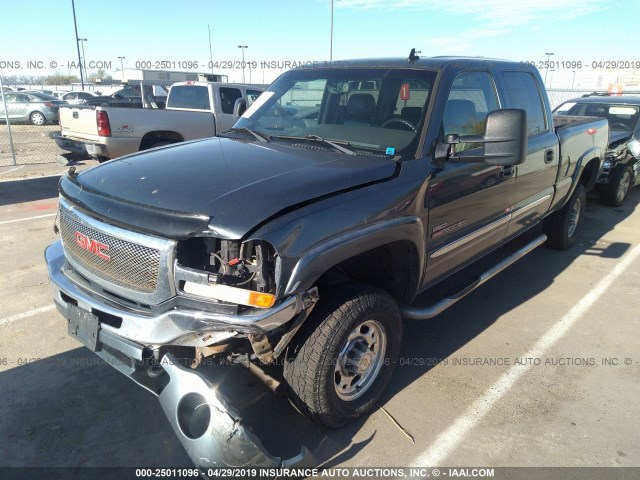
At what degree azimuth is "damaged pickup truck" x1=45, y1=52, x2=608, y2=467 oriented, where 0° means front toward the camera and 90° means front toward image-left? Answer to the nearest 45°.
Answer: approximately 45°

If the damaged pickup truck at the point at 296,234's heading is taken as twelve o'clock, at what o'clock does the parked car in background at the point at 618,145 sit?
The parked car in background is roughly at 6 o'clock from the damaged pickup truck.

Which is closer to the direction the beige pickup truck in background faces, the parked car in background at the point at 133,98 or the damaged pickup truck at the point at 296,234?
the parked car in background

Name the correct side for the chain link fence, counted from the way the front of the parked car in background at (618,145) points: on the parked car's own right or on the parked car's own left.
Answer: on the parked car's own right

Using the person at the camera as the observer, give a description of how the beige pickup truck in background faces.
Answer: facing away from the viewer and to the right of the viewer

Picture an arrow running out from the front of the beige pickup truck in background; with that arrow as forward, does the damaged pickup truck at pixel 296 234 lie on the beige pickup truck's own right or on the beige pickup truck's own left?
on the beige pickup truck's own right

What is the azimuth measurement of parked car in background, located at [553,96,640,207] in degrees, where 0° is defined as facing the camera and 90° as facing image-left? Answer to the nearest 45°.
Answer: approximately 45°
